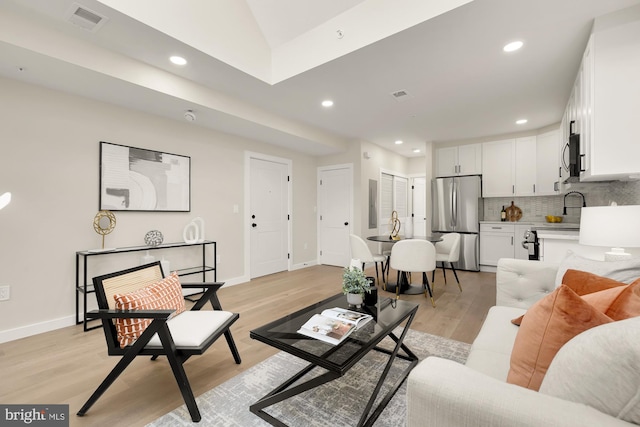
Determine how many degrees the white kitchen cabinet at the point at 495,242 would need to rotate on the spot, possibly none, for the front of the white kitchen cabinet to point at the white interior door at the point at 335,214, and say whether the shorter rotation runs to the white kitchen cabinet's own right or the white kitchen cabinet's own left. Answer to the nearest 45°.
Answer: approximately 90° to the white kitchen cabinet's own right

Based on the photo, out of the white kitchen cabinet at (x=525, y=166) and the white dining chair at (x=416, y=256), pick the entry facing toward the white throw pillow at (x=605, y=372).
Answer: the white kitchen cabinet

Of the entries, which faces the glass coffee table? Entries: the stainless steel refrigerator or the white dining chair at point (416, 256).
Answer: the stainless steel refrigerator

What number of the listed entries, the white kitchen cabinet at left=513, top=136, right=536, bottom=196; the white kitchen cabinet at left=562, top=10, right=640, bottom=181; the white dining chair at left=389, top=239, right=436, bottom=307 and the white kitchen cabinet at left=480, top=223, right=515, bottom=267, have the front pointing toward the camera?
2

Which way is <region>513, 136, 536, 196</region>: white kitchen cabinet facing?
toward the camera

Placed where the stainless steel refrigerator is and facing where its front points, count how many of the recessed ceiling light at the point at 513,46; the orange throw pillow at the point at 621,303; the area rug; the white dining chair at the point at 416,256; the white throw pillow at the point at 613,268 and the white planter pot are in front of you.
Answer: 6

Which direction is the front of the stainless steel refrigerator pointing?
toward the camera

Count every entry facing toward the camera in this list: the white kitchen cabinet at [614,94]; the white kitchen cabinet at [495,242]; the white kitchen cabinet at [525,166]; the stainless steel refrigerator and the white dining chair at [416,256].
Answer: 3

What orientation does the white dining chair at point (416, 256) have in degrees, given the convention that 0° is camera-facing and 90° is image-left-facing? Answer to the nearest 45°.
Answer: approximately 180°

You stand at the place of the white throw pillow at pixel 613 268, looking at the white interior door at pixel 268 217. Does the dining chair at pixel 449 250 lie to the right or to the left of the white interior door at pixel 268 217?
right

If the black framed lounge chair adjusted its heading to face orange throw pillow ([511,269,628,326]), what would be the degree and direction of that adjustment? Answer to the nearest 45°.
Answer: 0° — it already faces it

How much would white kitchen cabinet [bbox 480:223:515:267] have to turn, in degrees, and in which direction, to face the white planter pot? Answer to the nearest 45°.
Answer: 0° — it already faces it

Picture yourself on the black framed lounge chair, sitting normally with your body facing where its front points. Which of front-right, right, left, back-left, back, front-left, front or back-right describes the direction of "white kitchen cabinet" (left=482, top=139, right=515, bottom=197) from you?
front-left

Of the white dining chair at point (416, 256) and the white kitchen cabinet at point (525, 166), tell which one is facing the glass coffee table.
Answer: the white kitchen cabinet

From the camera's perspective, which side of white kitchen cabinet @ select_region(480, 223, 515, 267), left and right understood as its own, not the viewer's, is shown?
front

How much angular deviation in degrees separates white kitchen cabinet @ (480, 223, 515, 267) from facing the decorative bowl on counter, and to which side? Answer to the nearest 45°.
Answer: approximately 90° to its left

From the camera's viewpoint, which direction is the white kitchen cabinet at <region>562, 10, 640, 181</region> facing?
to the viewer's left
